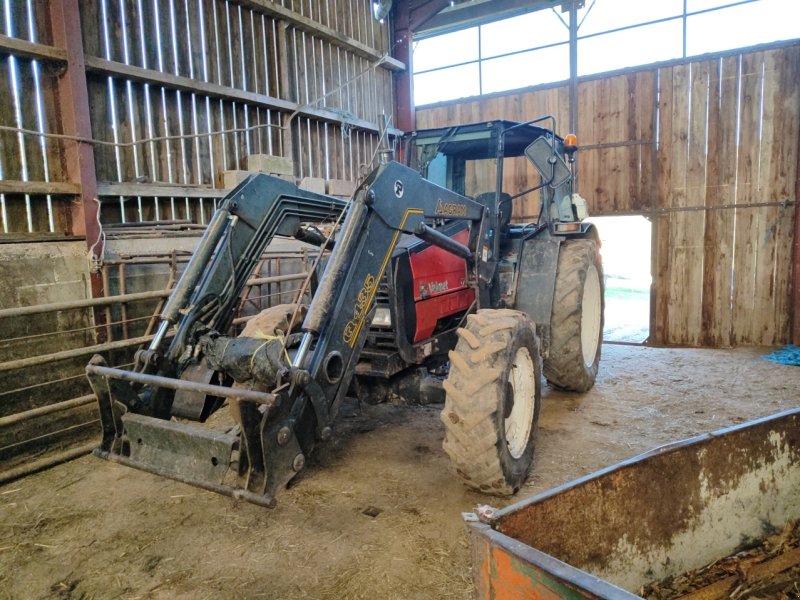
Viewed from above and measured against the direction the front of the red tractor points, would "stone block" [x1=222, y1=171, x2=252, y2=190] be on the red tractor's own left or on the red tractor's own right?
on the red tractor's own right

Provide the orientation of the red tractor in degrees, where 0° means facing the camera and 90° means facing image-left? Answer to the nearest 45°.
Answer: approximately 45°

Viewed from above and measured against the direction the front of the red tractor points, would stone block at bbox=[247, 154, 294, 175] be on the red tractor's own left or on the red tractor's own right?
on the red tractor's own right

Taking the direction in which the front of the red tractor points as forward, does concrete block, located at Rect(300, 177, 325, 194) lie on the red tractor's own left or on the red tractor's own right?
on the red tractor's own right
